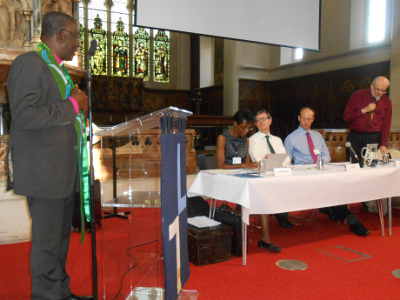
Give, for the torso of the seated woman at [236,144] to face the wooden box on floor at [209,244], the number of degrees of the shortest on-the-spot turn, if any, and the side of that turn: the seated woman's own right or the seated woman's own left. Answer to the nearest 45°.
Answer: approximately 45° to the seated woman's own right

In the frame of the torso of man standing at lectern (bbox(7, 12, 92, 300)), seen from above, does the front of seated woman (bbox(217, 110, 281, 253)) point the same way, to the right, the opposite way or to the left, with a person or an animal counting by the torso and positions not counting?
to the right

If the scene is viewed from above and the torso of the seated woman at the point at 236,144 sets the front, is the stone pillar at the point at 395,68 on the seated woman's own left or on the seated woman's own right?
on the seated woman's own left

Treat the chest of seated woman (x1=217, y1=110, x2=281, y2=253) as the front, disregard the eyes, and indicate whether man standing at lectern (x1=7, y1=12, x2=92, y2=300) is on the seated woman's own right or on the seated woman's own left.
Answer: on the seated woman's own right

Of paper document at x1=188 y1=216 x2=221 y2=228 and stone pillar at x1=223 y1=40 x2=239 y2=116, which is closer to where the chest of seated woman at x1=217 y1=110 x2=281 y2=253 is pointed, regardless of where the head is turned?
the paper document

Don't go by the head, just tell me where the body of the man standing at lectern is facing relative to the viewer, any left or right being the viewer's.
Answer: facing to the right of the viewer

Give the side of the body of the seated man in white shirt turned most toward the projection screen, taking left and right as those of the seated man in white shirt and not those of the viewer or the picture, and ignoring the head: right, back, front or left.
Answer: back

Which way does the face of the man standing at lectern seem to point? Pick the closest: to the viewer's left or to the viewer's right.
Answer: to the viewer's right

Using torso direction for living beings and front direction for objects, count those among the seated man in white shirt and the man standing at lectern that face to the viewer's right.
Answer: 1

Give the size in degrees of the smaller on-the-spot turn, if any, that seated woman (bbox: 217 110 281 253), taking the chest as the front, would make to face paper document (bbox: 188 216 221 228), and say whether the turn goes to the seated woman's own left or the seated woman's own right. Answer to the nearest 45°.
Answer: approximately 45° to the seated woman's own right
